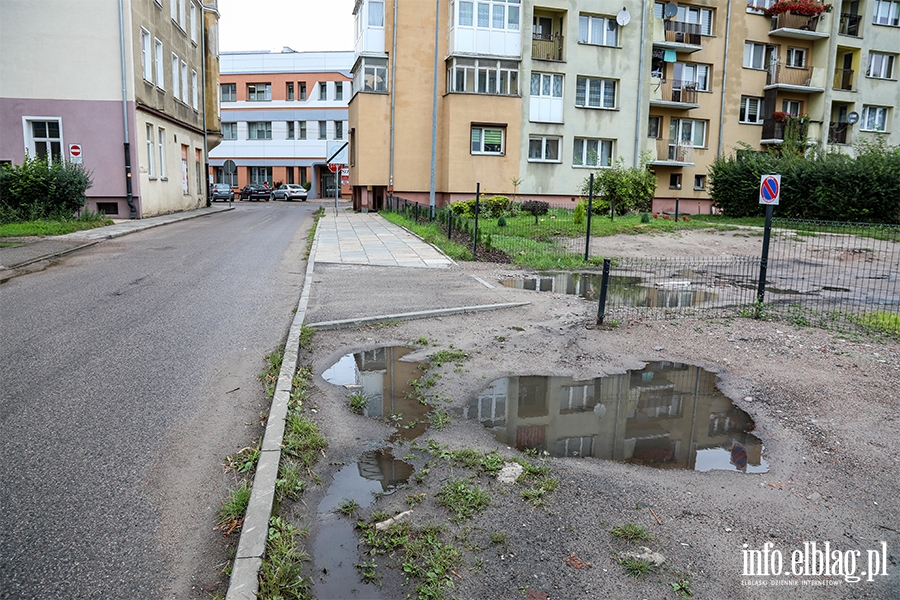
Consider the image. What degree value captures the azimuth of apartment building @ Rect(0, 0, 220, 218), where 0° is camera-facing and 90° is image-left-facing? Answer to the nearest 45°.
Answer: approximately 270°

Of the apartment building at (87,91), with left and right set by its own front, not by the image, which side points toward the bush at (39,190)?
right

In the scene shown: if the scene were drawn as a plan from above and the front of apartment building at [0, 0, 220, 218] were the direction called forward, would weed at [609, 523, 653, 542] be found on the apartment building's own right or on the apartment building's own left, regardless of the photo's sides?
on the apartment building's own right

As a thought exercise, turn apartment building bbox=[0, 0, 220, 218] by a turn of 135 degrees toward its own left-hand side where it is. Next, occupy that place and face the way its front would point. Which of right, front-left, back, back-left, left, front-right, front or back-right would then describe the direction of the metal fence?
back

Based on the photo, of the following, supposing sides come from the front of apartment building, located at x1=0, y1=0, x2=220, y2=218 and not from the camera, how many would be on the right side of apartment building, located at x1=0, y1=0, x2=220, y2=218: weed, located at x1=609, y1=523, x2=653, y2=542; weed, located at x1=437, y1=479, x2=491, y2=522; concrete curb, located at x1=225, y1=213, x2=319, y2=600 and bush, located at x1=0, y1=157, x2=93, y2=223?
4

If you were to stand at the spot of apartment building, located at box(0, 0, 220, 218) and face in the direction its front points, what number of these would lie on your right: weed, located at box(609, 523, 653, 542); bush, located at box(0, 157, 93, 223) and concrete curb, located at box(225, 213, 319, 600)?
3

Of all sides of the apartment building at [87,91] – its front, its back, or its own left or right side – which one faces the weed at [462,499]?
right

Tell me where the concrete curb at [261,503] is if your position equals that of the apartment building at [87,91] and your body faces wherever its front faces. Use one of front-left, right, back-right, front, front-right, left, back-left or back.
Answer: right
